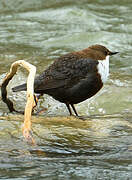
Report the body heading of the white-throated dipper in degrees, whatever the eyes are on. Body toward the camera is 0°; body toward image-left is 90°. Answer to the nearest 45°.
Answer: approximately 270°
